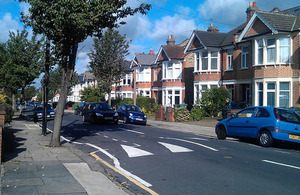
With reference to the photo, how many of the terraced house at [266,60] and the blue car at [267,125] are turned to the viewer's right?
0

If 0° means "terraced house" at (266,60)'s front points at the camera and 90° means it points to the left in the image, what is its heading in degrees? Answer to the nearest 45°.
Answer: approximately 45°

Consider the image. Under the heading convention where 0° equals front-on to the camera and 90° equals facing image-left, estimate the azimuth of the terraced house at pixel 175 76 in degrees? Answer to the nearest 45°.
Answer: approximately 45°

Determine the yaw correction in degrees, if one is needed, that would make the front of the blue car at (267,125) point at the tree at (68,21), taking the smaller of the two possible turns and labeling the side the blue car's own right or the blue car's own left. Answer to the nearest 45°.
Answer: approximately 90° to the blue car's own left

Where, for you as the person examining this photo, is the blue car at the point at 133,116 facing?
facing the viewer and to the right of the viewer

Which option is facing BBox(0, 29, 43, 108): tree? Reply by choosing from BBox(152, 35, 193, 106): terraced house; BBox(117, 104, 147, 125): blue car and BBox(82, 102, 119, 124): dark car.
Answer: the terraced house

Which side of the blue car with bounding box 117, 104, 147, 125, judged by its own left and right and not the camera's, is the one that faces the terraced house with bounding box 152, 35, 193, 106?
left

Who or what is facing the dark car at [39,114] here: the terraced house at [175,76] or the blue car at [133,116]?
the terraced house

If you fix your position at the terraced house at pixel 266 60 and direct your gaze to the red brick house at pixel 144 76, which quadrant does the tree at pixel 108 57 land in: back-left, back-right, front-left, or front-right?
front-left

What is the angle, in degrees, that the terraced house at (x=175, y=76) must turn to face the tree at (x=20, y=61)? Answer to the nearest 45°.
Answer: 0° — it already faces it

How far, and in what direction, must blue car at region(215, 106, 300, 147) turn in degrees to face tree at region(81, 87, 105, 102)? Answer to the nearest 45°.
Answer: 0° — it already faces it

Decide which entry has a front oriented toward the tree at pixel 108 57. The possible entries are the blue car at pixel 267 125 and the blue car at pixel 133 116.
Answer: the blue car at pixel 267 125

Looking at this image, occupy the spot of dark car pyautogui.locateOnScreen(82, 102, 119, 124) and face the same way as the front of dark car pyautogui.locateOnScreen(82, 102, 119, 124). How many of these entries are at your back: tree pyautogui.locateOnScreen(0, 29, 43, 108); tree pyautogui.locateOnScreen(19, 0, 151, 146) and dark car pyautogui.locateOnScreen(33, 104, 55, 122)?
2

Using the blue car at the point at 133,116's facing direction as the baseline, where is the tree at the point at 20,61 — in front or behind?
behind
